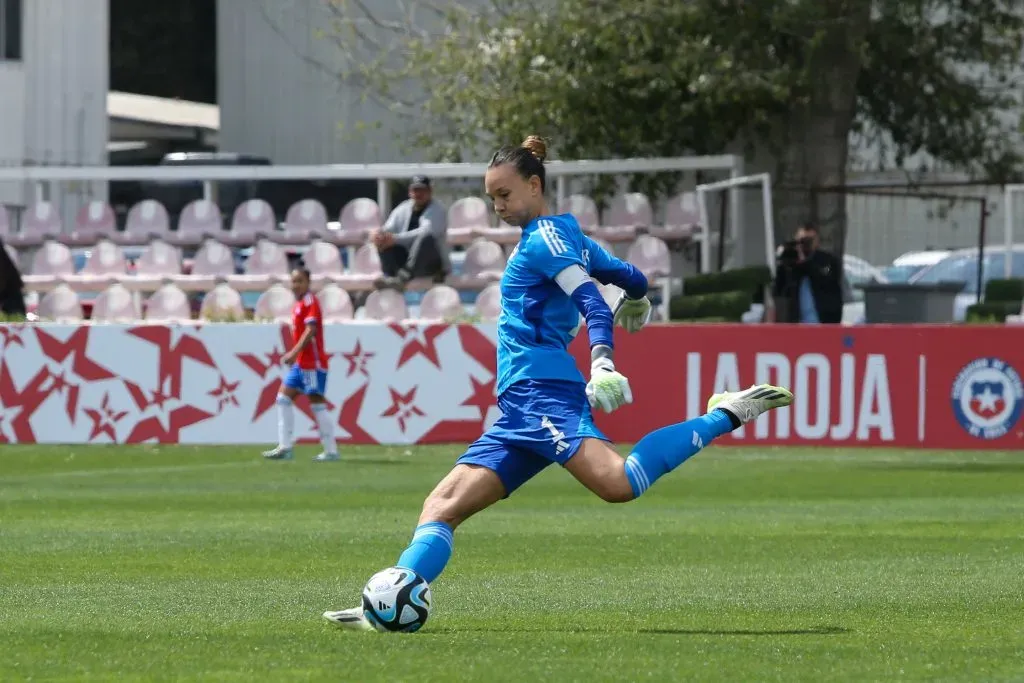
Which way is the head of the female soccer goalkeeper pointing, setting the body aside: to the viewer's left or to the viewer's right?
to the viewer's left

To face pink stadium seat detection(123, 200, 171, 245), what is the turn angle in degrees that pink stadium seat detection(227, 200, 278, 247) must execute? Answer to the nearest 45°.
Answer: approximately 45° to its right

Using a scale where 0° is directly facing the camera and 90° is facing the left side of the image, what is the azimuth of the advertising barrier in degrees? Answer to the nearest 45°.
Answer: approximately 0°

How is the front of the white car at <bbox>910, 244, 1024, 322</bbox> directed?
to the viewer's left

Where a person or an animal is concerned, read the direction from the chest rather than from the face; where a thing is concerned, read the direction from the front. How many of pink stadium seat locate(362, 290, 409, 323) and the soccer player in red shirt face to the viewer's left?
1

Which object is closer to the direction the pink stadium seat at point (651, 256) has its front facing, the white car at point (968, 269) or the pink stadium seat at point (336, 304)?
the pink stadium seat

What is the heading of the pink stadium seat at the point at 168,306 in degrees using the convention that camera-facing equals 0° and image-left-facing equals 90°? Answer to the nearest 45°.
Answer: approximately 0°

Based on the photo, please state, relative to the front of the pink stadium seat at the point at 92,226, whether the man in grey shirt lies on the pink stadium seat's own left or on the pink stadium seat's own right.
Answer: on the pink stadium seat's own left

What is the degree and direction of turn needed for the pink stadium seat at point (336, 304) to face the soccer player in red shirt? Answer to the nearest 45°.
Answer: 0° — it already faces them

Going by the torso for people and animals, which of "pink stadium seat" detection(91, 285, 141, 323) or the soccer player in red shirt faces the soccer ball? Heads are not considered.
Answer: the pink stadium seat

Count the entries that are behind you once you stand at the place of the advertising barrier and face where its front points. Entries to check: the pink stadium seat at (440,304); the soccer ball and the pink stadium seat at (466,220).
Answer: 2
